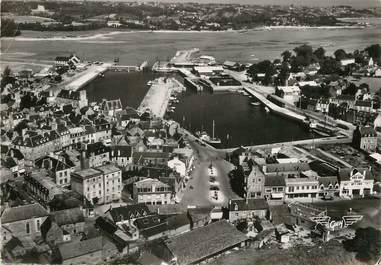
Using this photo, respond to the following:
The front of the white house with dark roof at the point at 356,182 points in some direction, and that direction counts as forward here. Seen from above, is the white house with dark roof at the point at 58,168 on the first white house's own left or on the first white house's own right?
on the first white house's own right

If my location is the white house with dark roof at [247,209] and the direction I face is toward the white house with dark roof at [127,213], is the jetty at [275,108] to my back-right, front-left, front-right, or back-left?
back-right

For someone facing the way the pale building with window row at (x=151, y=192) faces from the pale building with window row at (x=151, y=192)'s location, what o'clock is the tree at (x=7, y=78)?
The tree is roughly at 5 o'clock from the pale building with window row.

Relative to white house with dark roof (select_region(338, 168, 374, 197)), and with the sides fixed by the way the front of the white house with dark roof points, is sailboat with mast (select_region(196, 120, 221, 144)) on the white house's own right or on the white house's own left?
on the white house's own right

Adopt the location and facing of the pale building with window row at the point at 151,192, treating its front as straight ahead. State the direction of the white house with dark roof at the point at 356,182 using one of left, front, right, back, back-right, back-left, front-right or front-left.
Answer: left

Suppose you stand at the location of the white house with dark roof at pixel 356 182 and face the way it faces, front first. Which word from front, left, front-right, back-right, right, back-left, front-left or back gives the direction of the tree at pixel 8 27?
right

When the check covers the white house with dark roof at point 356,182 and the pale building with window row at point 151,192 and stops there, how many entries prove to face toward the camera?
2

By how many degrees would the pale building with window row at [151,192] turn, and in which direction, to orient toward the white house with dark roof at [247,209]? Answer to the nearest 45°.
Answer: approximately 45° to its left

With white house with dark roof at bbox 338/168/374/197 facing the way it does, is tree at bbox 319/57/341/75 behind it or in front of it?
behind

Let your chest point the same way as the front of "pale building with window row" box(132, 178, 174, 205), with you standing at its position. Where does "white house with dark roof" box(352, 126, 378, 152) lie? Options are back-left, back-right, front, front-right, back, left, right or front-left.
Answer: back-left
